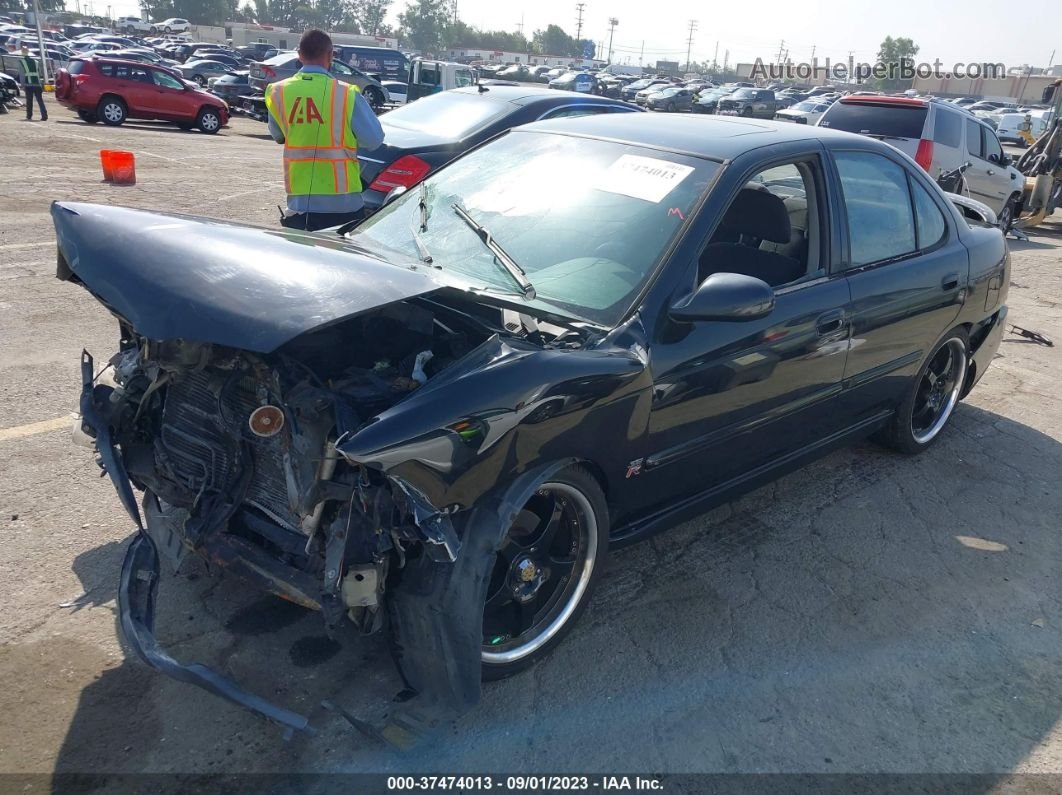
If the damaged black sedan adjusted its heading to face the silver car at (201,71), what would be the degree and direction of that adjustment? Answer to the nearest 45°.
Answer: approximately 135° to its right

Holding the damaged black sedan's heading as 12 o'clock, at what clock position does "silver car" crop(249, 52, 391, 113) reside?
The silver car is roughly at 4 o'clock from the damaged black sedan.

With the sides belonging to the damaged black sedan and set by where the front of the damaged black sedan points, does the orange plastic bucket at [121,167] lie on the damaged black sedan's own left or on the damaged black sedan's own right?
on the damaged black sedan's own right

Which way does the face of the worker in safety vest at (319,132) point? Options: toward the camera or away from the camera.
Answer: away from the camera

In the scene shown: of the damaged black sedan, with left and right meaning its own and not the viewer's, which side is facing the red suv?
right

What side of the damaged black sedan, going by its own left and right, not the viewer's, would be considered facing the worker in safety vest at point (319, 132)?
right

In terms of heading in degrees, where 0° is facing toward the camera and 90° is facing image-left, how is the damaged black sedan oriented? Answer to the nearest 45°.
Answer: approximately 45°

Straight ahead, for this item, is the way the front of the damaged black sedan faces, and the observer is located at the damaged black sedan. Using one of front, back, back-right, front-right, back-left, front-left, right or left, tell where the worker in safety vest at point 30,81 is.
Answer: right
